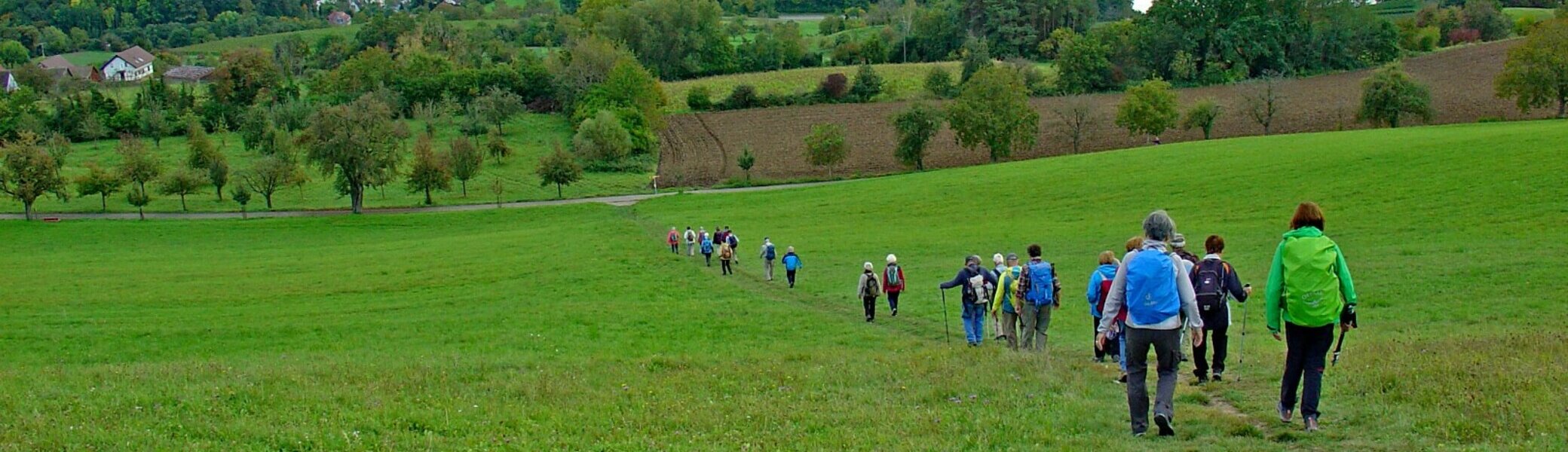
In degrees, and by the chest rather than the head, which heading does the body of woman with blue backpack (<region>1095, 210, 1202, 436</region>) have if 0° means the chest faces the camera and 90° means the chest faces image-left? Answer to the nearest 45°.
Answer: approximately 180°

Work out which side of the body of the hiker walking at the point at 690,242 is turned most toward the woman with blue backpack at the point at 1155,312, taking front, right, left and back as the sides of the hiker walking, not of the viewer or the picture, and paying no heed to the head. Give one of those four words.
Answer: back

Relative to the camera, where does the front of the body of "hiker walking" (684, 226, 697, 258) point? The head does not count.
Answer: away from the camera

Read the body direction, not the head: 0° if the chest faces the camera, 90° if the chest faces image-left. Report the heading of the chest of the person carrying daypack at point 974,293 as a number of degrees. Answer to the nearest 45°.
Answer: approximately 180°

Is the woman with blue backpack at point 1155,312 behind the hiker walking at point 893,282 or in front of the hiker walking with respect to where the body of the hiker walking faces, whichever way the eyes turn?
behind

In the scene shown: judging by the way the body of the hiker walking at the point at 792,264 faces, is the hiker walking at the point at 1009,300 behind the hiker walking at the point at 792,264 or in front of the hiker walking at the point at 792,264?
behind

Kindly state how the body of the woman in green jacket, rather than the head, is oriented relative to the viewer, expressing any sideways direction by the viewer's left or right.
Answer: facing away from the viewer

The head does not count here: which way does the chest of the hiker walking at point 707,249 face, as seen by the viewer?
away from the camera

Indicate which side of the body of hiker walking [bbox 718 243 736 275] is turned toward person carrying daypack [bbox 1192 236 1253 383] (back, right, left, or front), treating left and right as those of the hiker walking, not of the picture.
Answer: back

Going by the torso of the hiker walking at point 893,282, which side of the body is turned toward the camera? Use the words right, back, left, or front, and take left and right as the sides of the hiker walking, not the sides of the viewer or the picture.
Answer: back

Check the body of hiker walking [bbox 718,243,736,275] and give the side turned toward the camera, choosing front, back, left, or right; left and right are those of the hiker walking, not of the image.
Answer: back

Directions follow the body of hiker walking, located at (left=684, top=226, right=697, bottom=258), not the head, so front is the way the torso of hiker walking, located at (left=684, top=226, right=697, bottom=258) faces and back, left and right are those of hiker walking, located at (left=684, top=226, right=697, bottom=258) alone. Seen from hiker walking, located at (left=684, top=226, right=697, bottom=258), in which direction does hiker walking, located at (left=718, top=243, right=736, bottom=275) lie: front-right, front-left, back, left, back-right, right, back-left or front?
back
